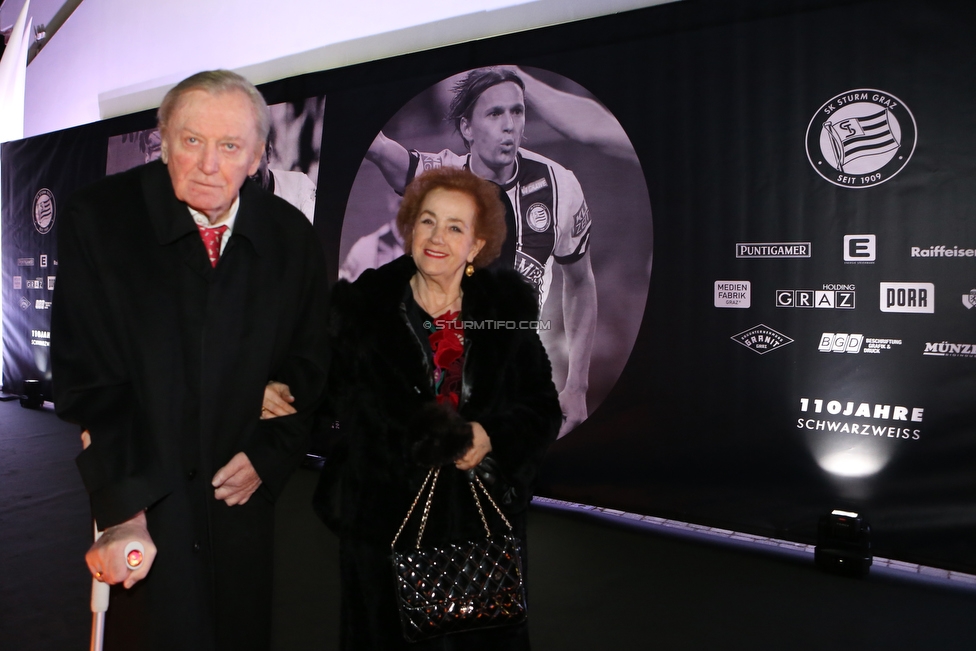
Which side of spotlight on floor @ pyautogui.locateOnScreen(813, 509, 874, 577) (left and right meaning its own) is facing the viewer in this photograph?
back

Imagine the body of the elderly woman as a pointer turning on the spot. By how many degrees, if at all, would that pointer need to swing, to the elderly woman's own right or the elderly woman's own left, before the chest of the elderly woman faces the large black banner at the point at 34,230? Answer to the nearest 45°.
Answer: approximately 135° to the elderly woman's own right

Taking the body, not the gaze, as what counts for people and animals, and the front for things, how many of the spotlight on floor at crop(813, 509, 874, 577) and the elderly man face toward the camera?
1

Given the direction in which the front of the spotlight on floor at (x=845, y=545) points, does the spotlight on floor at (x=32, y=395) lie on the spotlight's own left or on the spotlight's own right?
on the spotlight's own left

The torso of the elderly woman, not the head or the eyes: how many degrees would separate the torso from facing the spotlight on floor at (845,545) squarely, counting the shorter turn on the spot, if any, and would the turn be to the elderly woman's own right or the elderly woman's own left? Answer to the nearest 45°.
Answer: approximately 135° to the elderly woman's own left

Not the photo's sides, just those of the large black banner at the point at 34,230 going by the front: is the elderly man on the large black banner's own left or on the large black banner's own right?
on the large black banner's own left

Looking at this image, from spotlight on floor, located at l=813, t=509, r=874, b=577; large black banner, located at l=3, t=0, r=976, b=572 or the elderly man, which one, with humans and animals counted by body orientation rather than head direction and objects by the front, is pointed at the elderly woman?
the large black banner

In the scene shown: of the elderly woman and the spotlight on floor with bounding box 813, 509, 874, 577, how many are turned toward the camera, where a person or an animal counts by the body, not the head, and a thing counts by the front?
1
